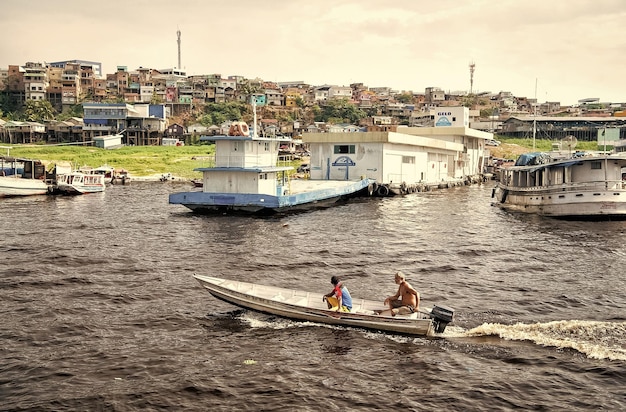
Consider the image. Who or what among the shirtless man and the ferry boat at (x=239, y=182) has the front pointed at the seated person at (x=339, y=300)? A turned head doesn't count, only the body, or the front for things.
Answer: the shirtless man

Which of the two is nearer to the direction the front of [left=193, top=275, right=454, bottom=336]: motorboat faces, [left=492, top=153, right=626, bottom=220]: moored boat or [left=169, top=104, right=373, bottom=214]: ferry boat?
the ferry boat

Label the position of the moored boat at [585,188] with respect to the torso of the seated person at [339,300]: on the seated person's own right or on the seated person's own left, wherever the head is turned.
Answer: on the seated person's own right

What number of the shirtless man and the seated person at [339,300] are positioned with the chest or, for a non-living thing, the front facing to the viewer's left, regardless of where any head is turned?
2

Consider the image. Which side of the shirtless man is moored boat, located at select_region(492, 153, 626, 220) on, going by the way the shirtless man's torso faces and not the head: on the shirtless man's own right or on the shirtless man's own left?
on the shirtless man's own right

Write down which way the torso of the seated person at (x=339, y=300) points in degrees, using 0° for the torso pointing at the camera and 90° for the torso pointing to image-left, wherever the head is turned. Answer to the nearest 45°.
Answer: approximately 90°

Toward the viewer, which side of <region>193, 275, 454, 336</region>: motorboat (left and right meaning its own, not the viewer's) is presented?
left

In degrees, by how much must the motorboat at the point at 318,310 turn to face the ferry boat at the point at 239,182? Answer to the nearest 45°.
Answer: approximately 90° to its right

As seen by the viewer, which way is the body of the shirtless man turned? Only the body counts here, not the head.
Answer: to the viewer's left
